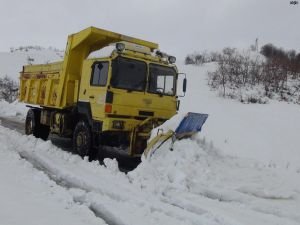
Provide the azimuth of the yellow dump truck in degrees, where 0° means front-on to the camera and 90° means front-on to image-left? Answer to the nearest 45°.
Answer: approximately 315°
